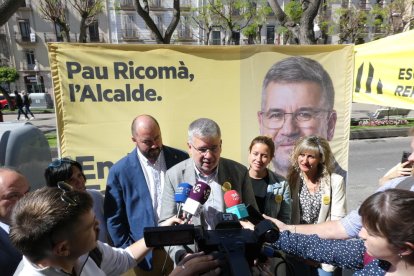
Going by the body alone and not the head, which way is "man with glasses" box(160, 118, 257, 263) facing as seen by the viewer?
toward the camera

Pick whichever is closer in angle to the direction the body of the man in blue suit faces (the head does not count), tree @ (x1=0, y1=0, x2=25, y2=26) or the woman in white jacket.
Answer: the woman in white jacket

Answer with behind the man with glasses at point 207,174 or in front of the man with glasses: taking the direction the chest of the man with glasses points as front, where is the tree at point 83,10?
behind

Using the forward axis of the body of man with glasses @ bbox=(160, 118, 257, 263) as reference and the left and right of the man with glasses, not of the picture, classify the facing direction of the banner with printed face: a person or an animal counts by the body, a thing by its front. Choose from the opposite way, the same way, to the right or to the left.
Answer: the same way

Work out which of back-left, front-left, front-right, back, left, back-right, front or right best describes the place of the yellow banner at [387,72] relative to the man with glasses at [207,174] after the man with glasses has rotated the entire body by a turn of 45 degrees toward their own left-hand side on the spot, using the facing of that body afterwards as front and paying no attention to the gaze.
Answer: left

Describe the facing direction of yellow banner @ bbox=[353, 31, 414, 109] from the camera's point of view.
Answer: facing the viewer and to the left of the viewer

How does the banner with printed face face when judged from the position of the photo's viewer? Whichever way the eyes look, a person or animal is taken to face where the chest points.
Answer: facing the viewer

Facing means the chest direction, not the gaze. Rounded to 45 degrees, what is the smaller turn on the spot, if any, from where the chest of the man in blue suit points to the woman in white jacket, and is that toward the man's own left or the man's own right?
approximately 45° to the man's own left

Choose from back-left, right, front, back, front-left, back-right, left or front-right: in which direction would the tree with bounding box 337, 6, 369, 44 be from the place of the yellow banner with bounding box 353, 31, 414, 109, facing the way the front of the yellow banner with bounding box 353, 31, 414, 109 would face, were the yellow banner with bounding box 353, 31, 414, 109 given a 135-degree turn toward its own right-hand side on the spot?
front

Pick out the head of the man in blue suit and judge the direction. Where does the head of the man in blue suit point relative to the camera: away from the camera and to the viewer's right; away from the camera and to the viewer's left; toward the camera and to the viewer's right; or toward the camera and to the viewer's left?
toward the camera and to the viewer's right

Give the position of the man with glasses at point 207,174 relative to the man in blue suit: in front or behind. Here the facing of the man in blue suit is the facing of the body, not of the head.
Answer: in front

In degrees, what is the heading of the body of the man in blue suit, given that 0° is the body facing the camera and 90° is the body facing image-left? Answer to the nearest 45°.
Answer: approximately 315°

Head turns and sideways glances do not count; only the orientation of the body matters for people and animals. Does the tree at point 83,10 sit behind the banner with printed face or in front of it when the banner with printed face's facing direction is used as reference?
behind

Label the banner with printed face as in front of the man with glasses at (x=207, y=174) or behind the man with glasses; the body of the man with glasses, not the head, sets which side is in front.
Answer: behind
